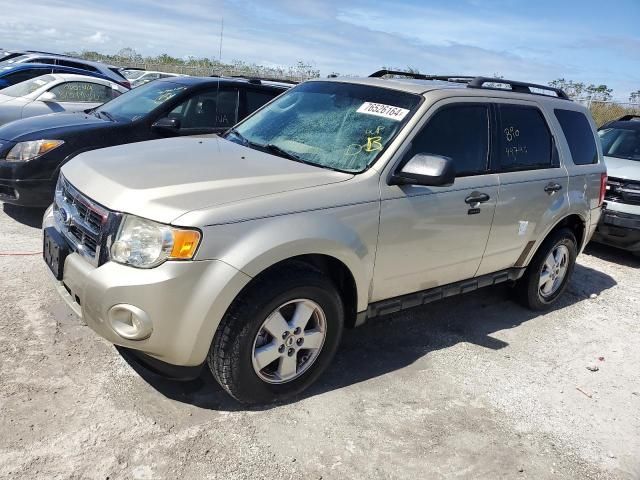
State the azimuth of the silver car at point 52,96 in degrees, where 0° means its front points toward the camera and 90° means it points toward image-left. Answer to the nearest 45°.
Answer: approximately 45°

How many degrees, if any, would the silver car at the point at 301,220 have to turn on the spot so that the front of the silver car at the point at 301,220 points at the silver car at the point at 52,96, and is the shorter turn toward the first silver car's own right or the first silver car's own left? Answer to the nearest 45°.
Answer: approximately 90° to the first silver car's own right

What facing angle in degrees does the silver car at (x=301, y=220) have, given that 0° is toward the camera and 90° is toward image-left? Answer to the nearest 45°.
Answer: approximately 45°

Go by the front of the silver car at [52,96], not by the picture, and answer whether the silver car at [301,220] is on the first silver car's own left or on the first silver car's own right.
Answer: on the first silver car's own left
